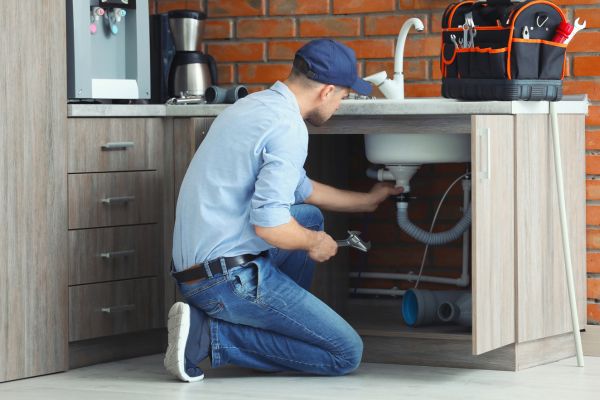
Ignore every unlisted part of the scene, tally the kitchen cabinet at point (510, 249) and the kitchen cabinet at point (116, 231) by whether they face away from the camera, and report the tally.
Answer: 0

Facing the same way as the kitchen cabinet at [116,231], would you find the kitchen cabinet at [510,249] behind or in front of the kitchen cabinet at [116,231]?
in front

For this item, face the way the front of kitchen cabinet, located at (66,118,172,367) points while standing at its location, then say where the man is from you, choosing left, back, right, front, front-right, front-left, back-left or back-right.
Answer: front

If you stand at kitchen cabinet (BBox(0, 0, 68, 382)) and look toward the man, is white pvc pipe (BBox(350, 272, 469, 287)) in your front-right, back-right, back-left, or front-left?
front-left

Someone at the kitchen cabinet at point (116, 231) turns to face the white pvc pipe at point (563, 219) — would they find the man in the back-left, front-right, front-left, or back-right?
front-right

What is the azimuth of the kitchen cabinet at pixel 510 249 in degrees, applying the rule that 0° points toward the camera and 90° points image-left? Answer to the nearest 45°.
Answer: approximately 45°

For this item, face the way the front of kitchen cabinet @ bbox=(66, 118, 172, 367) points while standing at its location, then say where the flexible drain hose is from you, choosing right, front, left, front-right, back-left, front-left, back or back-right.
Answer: front-left

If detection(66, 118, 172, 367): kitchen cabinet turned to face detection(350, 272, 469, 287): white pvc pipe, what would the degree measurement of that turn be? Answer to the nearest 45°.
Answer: approximately 45° to its left

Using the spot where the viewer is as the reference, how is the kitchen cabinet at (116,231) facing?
facing the viewer and to the right of the viewer
